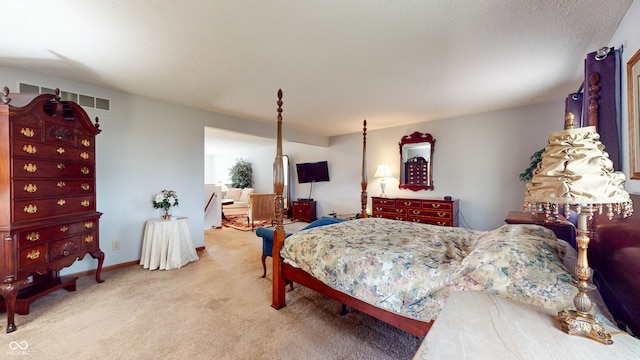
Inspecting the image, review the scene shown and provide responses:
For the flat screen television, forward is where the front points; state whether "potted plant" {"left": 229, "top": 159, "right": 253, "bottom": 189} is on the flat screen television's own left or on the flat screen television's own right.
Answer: on the flat screen television's own right

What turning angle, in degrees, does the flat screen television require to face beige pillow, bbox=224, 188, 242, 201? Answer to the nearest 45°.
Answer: approximately 135° to its right

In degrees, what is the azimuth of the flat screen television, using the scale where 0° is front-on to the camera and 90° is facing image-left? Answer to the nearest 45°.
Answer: approximately 0°

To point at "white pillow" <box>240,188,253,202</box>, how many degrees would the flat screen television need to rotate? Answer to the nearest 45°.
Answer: approximately 135° to its right

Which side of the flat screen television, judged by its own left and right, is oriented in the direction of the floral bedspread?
front

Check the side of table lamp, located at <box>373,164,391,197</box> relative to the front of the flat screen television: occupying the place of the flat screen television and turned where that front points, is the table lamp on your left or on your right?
on your left

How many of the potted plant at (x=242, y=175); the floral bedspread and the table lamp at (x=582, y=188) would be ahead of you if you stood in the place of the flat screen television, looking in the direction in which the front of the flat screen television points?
2

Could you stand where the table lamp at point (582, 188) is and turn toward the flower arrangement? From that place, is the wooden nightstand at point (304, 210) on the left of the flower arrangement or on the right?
right

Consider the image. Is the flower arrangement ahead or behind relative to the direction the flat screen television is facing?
ahead

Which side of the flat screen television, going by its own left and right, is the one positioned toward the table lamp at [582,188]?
front
